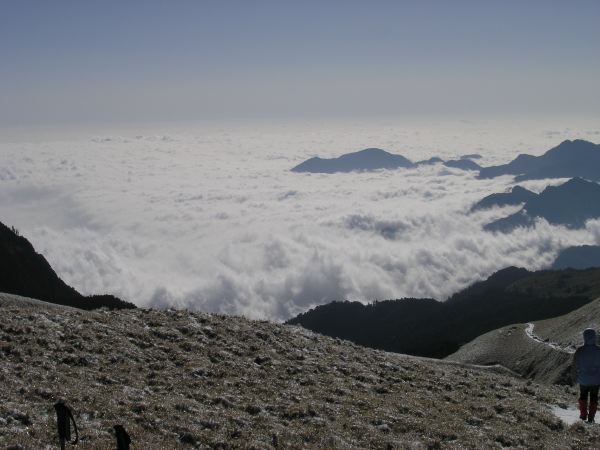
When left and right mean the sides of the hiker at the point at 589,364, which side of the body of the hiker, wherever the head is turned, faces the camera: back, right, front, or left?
back
